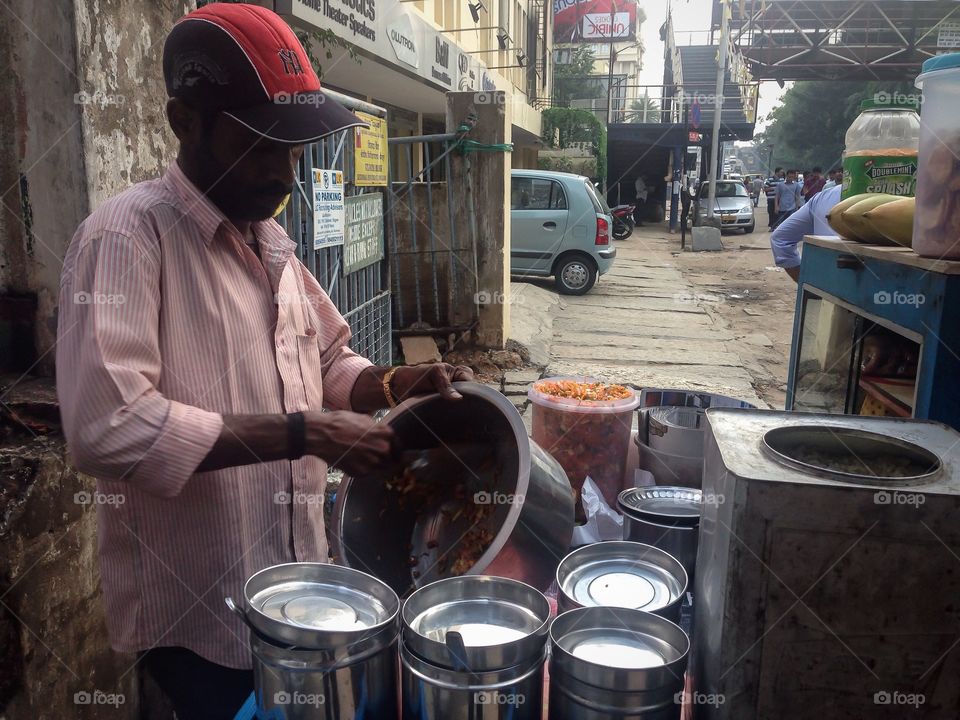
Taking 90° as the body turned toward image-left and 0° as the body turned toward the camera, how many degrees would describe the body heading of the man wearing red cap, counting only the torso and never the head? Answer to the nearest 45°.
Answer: approximately 315°

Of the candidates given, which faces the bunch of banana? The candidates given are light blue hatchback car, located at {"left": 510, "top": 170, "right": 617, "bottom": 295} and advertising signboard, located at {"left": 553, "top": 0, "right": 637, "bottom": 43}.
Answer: the advertising signboard

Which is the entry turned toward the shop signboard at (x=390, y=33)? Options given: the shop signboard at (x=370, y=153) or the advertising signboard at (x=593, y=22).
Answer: the advertising signboard at (x=593, y=22)

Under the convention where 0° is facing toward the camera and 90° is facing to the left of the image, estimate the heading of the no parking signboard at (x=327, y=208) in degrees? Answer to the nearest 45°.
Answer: approximately 315°

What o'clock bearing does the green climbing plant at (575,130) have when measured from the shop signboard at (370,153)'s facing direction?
The green climbing plant is roughly at 8 o'clock from the shop signboard.

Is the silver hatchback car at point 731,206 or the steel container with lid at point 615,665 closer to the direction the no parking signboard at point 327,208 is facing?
the steel container with lid

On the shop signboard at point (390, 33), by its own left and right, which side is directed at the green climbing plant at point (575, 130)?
left

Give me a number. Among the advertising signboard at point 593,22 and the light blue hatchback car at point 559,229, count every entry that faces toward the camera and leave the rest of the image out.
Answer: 1

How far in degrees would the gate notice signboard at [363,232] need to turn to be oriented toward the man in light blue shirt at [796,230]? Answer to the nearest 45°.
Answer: approximately 45° to its left

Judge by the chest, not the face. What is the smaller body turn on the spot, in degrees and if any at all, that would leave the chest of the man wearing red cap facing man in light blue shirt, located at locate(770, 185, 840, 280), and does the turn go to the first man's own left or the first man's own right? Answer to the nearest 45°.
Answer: approximately 90° to the first man's own left

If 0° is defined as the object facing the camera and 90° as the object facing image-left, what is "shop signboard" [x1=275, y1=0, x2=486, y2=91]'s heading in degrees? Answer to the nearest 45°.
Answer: approximately 315°
